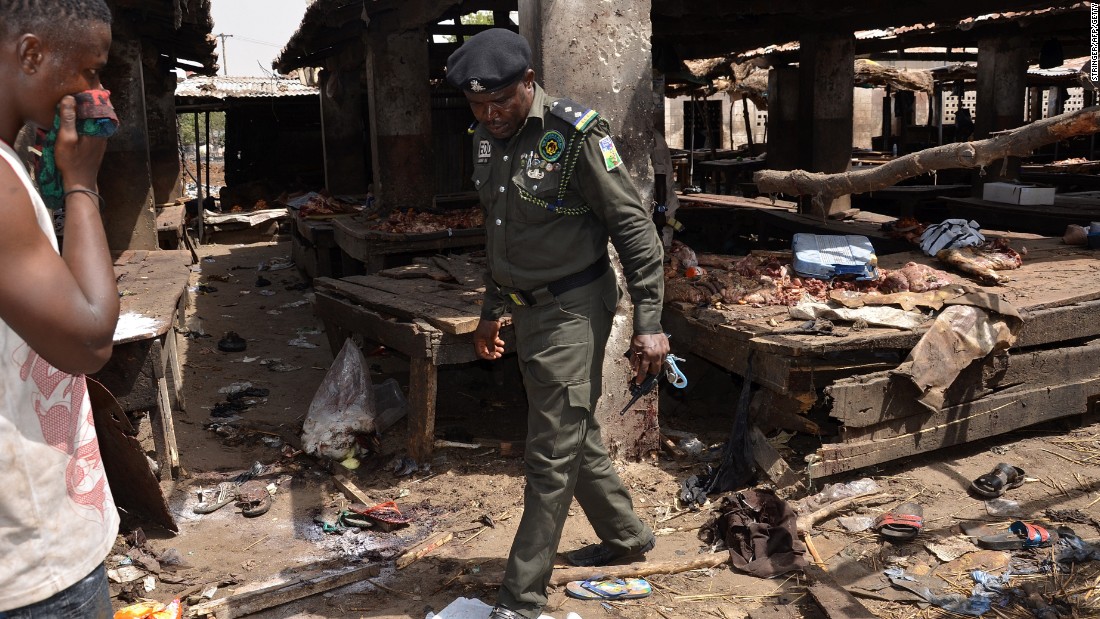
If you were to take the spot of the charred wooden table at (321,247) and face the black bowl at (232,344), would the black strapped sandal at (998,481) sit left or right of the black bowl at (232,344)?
left

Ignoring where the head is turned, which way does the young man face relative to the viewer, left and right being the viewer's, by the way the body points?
facing to the right of the viewer

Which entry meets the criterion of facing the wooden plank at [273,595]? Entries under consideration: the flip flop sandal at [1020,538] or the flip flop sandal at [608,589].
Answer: the flip flop sandal at [608,589]

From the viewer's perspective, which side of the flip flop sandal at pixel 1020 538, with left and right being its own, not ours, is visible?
right

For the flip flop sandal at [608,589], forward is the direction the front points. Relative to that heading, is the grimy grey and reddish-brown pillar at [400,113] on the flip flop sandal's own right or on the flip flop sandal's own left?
on the flip flop sandal's own right

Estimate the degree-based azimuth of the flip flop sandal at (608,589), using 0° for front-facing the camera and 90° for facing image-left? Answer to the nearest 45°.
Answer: approximately 90°

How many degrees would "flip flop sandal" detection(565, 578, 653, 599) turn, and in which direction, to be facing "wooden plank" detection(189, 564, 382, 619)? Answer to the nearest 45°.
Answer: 0° — it already faces it

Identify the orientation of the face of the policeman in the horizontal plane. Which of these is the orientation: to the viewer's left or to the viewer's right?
to the viewer's left

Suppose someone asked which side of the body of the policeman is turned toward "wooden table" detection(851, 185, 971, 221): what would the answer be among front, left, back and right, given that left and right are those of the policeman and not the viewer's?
back

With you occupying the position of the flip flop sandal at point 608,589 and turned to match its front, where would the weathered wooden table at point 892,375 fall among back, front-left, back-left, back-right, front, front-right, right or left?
back-right

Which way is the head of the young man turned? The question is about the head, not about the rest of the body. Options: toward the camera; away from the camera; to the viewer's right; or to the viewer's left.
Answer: to the viewer's right

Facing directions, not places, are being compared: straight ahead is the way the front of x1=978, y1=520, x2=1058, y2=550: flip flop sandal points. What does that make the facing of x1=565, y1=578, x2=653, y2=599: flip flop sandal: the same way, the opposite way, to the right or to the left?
the opposite way

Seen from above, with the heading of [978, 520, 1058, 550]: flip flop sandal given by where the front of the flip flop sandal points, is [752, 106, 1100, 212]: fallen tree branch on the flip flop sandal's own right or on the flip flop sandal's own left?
on the flip flop sandal's own left
